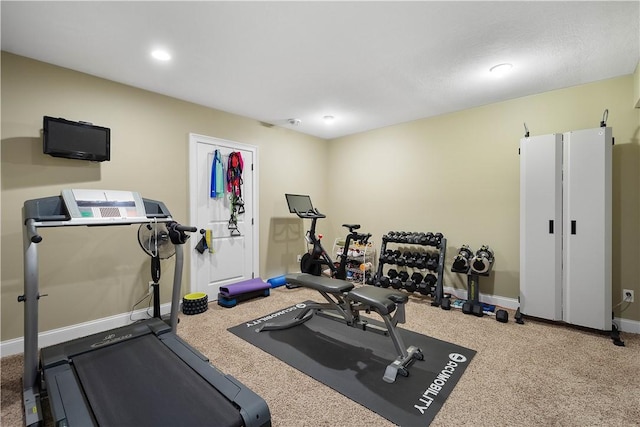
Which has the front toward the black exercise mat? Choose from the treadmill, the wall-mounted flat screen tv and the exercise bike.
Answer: the wall-mounted flat screen tv

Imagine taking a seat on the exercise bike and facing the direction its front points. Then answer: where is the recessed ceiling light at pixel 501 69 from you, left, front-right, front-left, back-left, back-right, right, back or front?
back

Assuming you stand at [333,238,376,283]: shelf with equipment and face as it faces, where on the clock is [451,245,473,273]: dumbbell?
The dumbbell is roughly at 9 o'clock from the shelf with equipment.

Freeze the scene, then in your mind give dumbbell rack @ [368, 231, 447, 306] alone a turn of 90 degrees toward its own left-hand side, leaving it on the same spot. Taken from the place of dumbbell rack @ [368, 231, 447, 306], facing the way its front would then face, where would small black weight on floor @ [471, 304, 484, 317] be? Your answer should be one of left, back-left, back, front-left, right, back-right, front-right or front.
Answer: front

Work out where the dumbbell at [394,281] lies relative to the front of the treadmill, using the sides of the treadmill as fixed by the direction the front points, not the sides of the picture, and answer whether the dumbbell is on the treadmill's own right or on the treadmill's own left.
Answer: on the treadmill's own right

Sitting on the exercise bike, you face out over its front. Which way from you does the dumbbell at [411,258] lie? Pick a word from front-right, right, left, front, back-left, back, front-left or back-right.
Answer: back-right

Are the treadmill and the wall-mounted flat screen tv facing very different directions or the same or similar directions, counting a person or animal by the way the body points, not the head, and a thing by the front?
very different directions

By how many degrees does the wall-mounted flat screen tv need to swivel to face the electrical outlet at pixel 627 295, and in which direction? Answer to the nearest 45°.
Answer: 0° — it already faces it

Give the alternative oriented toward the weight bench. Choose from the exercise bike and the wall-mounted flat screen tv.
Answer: the wall-mounted flat screen tv

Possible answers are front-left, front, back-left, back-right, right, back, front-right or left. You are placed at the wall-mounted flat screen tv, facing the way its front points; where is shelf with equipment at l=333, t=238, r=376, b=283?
front-left

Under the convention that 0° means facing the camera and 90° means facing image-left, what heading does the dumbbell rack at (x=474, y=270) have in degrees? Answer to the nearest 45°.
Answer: approximately 45°
